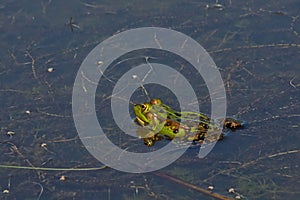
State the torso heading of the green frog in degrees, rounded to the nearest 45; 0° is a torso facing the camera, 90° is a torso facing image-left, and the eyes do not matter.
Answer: approximately 90°

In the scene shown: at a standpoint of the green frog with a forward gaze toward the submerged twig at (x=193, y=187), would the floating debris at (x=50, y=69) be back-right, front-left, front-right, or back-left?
back-right

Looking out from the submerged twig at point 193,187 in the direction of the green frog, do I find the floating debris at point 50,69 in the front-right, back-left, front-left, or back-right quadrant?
front-left

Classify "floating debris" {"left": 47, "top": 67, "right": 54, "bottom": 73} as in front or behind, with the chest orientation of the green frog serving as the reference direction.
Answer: in front
